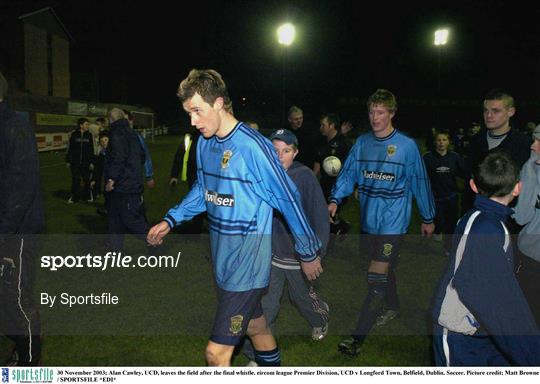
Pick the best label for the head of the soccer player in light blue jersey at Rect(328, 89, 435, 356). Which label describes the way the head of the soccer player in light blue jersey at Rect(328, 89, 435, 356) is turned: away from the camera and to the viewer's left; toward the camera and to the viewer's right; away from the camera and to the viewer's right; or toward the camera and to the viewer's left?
toward the camera and to the viewer's left

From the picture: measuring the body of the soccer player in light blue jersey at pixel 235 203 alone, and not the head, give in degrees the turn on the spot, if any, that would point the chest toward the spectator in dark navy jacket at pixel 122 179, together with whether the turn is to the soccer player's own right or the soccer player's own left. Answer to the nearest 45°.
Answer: approximately 135° to the soccer player's own right

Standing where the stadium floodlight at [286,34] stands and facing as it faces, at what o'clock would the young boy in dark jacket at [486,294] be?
The young boy in dark jacket is roughly at 12 o'clock from the stadium floodlight.

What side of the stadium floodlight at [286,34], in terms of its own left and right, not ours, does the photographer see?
front

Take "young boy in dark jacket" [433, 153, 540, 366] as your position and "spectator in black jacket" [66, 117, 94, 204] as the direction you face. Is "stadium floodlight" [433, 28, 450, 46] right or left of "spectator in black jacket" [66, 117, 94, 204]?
right

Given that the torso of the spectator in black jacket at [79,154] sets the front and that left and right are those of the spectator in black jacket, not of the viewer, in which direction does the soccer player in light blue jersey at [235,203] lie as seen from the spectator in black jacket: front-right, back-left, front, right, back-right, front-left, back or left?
front

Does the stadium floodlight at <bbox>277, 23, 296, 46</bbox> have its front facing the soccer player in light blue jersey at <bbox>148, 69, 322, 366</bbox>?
yes

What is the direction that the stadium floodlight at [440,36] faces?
toward the camera

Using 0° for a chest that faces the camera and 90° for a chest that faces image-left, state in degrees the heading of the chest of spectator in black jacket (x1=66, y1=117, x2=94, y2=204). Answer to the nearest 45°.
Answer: approximately 0°

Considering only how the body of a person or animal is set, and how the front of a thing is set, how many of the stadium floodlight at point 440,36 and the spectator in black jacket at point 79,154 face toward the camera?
2

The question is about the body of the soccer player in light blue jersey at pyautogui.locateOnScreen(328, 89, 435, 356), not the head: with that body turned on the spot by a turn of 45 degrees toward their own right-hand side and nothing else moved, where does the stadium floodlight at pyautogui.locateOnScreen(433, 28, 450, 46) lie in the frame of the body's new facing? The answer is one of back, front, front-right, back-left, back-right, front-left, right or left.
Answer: right

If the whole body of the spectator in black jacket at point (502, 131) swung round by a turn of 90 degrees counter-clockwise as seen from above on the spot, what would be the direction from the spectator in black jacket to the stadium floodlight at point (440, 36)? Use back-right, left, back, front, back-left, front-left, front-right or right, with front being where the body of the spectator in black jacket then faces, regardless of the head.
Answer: back-left

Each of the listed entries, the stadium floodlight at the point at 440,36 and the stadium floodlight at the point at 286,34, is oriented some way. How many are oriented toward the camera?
2

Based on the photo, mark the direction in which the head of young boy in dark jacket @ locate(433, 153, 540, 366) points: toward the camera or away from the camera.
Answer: away from the camera

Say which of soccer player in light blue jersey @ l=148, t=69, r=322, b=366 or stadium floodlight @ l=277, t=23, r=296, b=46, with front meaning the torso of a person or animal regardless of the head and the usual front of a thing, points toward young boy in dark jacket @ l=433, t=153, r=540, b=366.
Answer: the stadium floodlight

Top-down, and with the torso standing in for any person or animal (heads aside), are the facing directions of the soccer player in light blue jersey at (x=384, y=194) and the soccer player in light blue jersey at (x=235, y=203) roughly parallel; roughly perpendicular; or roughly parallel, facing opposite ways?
roughly parallel
